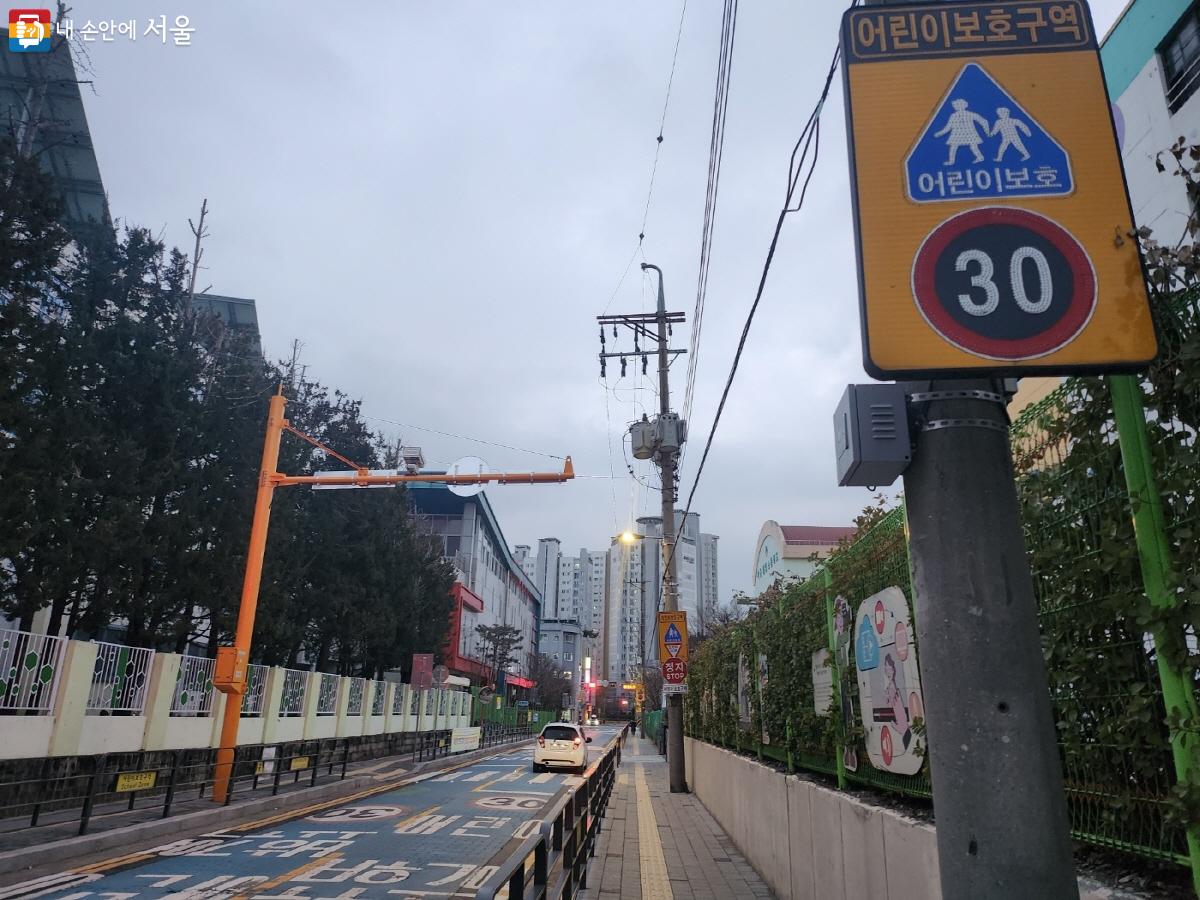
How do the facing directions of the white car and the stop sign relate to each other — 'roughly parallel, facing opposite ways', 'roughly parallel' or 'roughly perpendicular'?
roughly parallel, facing opposite ways

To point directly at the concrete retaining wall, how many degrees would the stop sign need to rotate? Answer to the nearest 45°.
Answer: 0° — it already faces it

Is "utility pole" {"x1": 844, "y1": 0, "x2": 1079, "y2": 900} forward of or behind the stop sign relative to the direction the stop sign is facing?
forward

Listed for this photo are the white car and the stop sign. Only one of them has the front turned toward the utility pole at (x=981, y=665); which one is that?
the stop sign

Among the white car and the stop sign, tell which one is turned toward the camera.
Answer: the stop sign

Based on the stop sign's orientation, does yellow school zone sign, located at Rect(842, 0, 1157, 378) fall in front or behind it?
in front

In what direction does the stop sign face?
toward the camera

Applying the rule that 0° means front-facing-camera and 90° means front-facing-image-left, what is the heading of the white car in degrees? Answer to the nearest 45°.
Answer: approximately 180°

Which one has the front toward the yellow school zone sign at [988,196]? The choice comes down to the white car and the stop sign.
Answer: the stop sign

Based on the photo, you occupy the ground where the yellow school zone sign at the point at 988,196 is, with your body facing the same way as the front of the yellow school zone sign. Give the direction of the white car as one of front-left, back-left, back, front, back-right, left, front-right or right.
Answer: back-right

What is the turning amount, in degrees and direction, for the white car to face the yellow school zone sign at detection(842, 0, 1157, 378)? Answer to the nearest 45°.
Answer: approximately 180°

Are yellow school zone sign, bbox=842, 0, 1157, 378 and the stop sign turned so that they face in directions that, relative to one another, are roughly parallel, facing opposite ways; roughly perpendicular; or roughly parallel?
roughly parallel

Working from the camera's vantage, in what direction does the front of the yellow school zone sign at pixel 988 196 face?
facing the viewer

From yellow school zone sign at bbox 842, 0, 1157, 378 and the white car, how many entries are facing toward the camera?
1

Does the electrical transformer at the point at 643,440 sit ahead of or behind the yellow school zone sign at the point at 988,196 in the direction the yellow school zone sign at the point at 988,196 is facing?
behind
